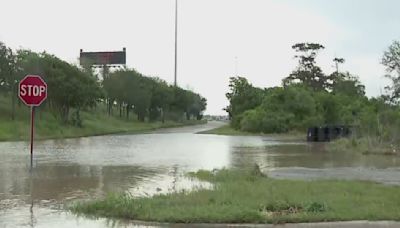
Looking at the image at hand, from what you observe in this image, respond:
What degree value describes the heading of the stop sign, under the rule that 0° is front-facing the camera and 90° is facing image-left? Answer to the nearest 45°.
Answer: approximately 0°
